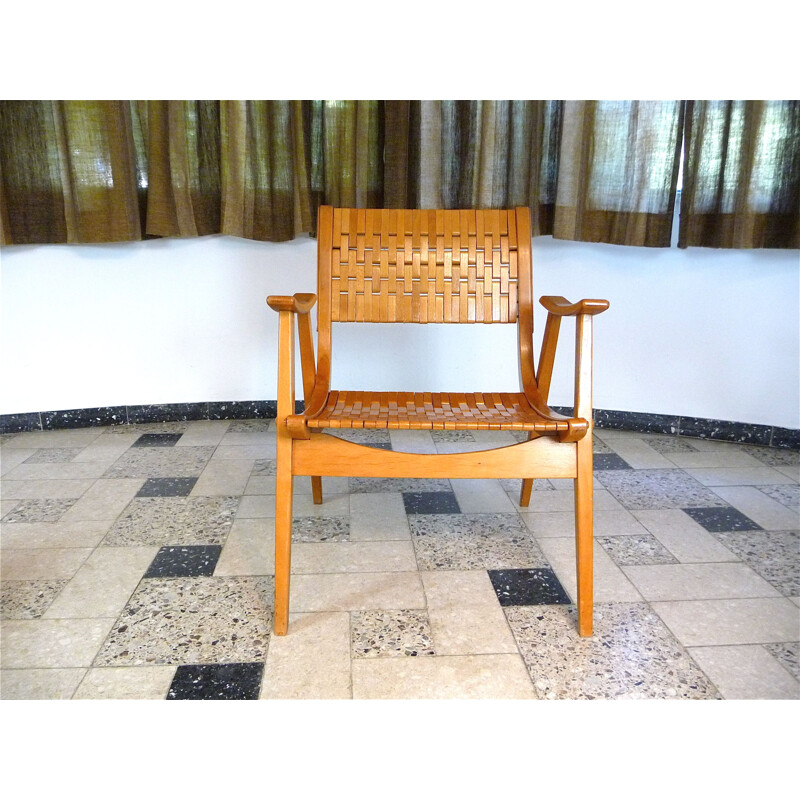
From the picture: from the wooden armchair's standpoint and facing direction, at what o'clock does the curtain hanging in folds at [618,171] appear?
The curtain hanging in folds is roughly at 7 o'clock from the wooden armchair.

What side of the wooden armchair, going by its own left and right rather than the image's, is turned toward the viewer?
front

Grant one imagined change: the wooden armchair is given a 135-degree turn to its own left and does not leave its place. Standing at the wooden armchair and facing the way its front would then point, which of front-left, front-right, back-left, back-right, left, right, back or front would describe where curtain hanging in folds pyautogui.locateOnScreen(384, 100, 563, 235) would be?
front-left

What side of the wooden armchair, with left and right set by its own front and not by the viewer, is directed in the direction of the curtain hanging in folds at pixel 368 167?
back

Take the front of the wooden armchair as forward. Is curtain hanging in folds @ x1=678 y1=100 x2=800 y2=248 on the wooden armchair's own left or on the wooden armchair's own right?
on the wooden armchair's own left

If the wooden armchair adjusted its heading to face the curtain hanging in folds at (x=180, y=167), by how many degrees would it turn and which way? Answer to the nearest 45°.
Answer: approximately 135° to its right
